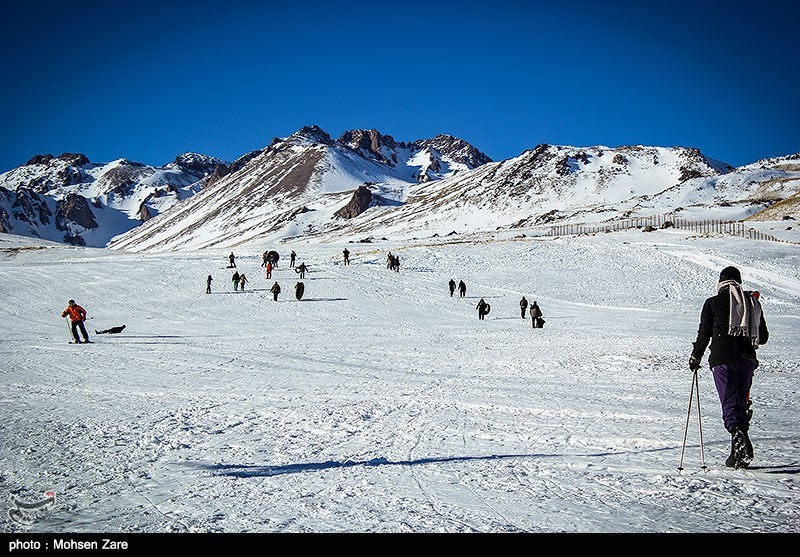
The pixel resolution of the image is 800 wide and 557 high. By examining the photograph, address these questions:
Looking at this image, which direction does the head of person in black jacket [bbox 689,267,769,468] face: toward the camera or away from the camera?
away from the camera

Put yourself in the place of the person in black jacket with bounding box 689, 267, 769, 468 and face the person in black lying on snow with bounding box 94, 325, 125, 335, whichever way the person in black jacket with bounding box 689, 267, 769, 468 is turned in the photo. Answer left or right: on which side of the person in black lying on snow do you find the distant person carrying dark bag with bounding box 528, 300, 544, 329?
right

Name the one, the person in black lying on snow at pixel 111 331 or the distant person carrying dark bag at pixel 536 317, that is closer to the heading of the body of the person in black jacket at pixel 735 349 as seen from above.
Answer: the distant person carrying dark bag

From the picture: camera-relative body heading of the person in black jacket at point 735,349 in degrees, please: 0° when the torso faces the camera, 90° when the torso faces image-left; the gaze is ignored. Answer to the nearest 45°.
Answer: approximately 180°

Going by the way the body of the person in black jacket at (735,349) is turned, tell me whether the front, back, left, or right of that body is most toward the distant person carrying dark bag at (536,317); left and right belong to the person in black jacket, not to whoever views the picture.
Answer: front
